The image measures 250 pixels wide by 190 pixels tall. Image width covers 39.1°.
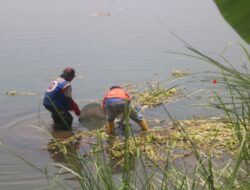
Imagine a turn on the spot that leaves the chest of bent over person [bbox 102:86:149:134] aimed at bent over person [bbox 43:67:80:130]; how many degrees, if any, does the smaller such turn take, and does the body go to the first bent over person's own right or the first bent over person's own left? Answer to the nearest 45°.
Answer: approximately 45° to the first bent over person's own left

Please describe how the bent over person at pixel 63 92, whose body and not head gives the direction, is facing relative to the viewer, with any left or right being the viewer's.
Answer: facing away from the viewer and to the right of the viewer

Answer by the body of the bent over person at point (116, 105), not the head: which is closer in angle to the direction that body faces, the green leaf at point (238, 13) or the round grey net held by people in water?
the round grey net held by people in water

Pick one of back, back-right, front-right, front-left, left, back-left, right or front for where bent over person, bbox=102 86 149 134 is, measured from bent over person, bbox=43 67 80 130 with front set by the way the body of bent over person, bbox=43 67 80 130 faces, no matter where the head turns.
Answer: right

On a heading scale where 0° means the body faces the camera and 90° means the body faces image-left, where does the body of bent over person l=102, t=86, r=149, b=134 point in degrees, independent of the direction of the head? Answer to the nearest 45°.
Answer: approximately 180°
